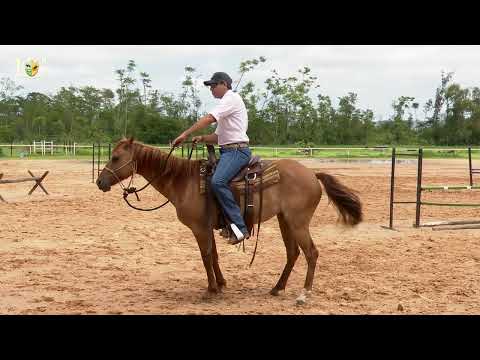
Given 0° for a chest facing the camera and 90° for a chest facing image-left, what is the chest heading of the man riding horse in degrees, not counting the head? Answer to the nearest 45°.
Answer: approximately 90°

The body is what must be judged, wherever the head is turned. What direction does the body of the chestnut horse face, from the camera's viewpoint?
to the viewer's left
